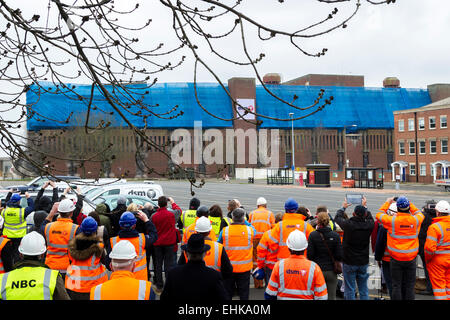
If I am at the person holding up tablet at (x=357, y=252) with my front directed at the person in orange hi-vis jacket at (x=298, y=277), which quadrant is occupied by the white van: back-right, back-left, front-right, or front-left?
back-right

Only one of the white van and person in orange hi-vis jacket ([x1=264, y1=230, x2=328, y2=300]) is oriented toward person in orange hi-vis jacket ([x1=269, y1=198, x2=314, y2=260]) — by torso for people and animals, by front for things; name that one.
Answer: person in orange hi-vis jacket ([x1=264, y1=230, x2=328, y2=300])

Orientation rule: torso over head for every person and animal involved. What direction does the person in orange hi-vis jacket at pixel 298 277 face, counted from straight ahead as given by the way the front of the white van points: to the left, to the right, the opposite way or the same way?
to the right

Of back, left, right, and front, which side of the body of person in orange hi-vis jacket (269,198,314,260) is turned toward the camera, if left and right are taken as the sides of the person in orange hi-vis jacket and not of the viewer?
back

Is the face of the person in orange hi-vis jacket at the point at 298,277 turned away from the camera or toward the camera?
away from the camera

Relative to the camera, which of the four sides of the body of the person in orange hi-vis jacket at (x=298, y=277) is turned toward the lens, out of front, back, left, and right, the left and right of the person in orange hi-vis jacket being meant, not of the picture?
back

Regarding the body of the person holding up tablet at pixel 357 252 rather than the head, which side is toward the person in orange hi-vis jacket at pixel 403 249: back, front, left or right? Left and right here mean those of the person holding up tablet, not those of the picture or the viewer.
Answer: right

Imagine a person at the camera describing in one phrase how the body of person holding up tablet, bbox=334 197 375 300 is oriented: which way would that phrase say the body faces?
away from the camera

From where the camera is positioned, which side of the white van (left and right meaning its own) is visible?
left

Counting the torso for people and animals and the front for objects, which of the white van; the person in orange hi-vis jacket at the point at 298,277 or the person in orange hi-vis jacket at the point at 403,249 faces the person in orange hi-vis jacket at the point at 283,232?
the person in orange hi-vis jacket at the point at 298,277

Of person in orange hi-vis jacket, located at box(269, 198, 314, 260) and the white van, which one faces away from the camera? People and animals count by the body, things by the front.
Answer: the person in orange hi-vis jacket

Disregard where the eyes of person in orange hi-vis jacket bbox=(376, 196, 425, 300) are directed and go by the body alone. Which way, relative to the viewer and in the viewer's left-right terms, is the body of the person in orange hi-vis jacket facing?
facing away from the viewer

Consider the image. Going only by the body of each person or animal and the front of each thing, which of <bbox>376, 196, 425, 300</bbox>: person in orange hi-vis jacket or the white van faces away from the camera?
the person in orange hi-vis jacket

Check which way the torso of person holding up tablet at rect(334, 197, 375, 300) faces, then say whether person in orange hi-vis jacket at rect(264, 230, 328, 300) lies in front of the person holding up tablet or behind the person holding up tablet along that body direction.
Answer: behind

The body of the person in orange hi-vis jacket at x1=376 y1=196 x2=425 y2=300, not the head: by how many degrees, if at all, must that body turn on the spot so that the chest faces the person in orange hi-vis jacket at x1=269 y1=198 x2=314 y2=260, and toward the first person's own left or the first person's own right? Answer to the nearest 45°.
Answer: approximately 135° to the first person's own left
